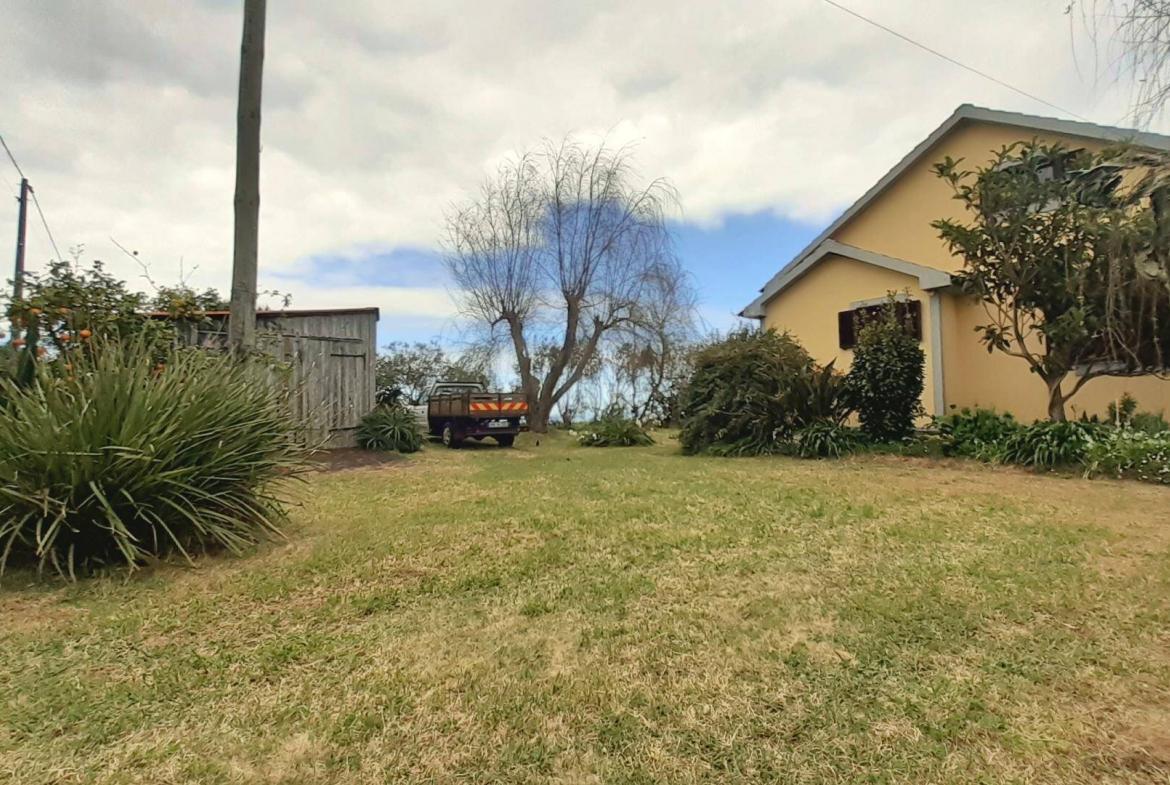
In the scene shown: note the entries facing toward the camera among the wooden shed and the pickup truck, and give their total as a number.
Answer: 1

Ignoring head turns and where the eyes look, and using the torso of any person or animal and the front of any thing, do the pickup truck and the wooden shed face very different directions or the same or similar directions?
very different directions

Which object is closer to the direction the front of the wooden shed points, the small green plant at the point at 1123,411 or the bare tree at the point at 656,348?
the small green plant

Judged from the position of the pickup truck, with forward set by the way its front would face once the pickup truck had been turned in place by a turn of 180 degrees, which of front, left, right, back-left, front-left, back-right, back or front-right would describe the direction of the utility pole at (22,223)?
back-right

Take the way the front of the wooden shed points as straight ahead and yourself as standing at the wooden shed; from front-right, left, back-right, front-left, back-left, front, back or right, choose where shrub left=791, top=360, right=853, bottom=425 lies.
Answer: front-left

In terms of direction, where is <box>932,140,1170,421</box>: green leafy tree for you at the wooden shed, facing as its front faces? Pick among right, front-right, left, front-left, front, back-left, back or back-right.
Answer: front-left

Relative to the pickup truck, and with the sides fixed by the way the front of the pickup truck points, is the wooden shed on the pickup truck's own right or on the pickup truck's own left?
on the pickup truck's own left

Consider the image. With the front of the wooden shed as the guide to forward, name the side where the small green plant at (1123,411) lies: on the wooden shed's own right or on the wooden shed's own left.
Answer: on the wooden shed's own left

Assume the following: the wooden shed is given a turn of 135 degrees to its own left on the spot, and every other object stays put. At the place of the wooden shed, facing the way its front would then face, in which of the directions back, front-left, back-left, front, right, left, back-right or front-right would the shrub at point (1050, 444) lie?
right

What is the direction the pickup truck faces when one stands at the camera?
facing away from the viewer and to the left of the viewer

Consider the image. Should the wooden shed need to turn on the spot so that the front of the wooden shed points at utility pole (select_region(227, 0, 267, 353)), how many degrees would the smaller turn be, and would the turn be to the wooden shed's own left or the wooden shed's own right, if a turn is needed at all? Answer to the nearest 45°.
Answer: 0° — it already faces it

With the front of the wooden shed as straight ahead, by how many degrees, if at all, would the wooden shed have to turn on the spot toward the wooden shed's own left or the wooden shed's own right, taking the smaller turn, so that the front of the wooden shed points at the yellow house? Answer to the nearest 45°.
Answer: approximately 45° to the wooden shed's own left

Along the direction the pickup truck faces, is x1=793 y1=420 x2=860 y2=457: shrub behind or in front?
behind

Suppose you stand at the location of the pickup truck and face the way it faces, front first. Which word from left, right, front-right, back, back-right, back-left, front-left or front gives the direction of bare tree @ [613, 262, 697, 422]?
right
